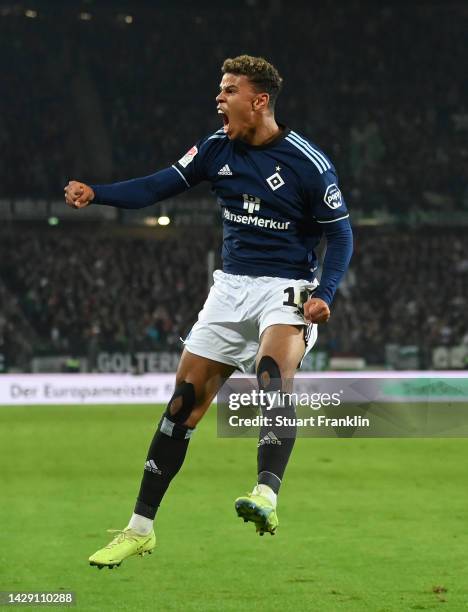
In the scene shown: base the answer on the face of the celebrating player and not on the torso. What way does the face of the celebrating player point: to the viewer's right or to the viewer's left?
to the viewer's left

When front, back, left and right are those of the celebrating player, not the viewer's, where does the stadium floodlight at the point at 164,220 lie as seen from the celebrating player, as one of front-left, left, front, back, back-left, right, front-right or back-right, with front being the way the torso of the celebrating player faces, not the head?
back-right

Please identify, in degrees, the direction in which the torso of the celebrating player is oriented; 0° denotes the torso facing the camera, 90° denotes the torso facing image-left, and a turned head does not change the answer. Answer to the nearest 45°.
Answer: approximately 45°
